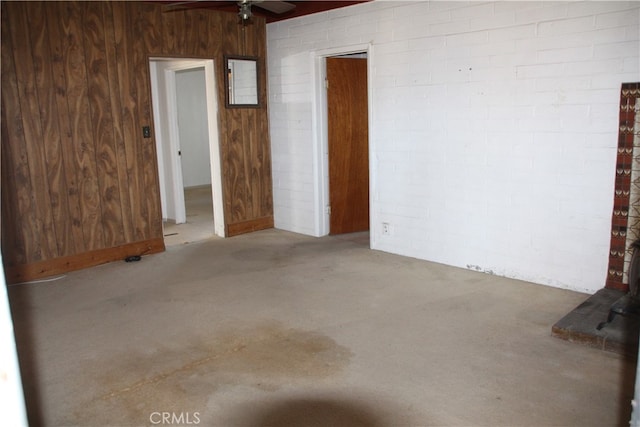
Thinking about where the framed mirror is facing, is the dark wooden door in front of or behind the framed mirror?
in front

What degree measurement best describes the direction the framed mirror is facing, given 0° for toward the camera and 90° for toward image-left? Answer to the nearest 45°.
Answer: approximately 315°
